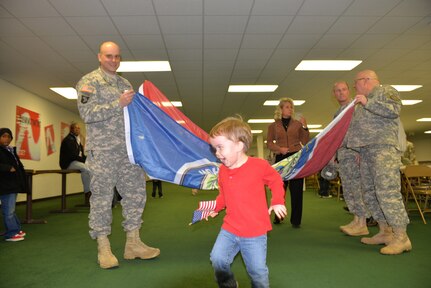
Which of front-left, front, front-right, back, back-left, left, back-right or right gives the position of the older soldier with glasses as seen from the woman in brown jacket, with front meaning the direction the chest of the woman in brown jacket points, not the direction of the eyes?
front-left

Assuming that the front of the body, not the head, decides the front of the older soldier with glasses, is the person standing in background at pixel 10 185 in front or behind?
in front

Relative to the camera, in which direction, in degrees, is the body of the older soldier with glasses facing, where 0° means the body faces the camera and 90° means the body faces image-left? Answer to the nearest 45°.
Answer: approximately 90°

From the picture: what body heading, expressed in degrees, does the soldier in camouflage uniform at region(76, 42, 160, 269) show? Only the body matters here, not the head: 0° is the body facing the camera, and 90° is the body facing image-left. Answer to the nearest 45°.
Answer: approximately 315°

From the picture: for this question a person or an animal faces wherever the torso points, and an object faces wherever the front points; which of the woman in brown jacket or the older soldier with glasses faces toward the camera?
the woman in brown jacket

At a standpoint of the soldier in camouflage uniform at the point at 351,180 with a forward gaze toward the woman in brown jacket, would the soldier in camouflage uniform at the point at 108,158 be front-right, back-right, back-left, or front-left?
front-left

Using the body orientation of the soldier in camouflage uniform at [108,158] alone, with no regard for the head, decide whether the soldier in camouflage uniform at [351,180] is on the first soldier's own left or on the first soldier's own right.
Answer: on the first soldier's own left

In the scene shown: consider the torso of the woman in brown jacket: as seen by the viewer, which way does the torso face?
toward the camera

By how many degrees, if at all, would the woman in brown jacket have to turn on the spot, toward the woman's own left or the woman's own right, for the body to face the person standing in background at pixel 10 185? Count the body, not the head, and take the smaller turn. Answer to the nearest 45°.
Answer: approximately 90° to the woman's own right

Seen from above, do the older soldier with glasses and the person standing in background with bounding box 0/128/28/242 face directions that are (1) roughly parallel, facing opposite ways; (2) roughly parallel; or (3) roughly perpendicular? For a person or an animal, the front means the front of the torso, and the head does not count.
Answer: roughly parallel, facing opposite ways

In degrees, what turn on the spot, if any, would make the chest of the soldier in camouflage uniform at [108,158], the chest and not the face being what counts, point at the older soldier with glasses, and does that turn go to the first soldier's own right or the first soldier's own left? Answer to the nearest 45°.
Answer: approximately 45° to the first soldier's own left

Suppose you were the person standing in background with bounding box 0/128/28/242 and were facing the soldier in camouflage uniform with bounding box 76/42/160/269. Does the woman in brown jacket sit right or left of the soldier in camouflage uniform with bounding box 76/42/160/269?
left

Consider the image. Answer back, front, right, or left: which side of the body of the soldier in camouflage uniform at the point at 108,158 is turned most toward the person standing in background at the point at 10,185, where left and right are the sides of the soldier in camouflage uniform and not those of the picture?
back

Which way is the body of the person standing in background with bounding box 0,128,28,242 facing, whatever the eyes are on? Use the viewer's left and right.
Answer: facing the viewer and to the right of the viewer

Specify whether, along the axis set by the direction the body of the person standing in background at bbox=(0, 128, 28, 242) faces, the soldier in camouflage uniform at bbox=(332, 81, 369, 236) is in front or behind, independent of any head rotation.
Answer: in front

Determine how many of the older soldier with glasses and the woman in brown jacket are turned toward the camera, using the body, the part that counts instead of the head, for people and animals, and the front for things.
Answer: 1
